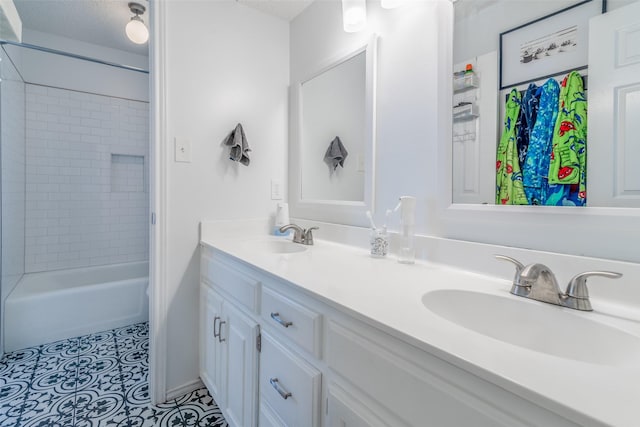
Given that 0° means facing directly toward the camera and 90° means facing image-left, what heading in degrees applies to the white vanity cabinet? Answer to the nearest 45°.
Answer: approximately 45°

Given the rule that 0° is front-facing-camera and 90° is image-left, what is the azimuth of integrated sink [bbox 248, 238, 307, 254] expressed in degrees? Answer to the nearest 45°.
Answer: approximately 45°

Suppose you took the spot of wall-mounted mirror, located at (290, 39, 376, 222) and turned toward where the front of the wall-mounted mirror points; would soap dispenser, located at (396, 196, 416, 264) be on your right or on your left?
on your left

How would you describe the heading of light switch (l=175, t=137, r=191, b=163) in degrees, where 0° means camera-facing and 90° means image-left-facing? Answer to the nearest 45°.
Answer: approximately 0°

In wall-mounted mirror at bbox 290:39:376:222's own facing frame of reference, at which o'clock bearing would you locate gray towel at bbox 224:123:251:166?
The gray towel is roughly at 2 o'clock from the wall-mounted mirror.

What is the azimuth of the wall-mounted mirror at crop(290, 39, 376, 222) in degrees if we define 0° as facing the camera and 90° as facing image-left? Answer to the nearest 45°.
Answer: approximately 45°

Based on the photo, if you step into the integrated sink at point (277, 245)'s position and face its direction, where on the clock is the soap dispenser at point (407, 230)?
The soap dispenser is roughly at 9 o'clock from the integrated sink.

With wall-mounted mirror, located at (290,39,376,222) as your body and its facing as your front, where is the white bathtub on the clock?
The white bathtub is roughly at 2 o'clock from the wall-mounted mirror.

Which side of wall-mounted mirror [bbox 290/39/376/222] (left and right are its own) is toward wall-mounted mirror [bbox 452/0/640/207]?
left

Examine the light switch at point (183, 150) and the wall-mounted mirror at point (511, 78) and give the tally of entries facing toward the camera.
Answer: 2
